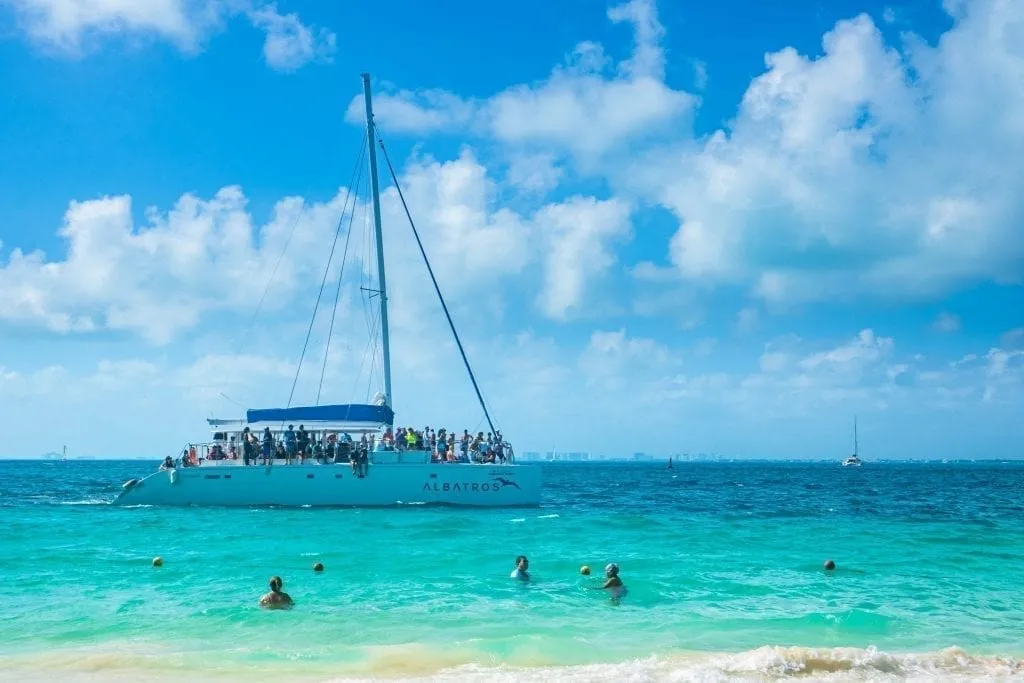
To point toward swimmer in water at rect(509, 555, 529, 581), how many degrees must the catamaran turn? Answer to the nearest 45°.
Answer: approximately 90° to its right

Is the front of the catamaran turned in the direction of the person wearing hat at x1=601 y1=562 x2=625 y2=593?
no

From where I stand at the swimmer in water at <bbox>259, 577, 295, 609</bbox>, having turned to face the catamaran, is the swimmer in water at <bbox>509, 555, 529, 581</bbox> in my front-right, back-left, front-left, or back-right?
front-right

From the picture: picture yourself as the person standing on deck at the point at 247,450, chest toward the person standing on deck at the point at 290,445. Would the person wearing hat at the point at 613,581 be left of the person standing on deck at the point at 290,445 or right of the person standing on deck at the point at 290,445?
right

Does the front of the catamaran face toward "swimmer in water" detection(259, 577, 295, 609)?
no

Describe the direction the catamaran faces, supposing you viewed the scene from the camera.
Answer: facing to the right of the viewer
